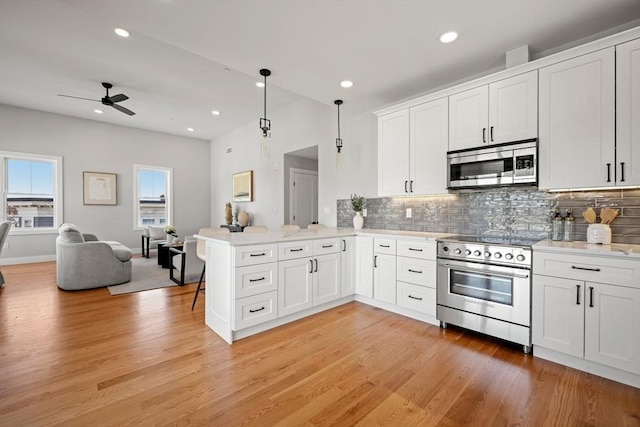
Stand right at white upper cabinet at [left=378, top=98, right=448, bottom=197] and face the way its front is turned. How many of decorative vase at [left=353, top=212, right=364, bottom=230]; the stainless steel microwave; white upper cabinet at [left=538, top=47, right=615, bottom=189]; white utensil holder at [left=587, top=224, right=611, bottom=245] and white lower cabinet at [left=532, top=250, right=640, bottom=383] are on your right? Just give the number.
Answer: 1

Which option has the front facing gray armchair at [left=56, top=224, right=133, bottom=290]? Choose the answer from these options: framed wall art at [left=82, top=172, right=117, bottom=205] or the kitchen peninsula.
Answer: the framed wall art

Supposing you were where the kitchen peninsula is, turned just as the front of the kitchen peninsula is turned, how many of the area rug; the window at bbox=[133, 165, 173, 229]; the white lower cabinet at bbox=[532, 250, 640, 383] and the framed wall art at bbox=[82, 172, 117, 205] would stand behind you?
3

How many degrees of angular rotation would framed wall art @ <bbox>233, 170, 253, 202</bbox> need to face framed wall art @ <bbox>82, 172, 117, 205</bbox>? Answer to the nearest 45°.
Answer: approximately 45° to its right

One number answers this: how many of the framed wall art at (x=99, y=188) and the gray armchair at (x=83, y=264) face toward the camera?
1

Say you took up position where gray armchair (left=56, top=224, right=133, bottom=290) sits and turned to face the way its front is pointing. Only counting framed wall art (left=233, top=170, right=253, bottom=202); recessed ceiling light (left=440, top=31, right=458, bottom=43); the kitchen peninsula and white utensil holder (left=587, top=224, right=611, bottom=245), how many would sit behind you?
0

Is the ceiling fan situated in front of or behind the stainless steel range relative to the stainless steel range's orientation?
in front

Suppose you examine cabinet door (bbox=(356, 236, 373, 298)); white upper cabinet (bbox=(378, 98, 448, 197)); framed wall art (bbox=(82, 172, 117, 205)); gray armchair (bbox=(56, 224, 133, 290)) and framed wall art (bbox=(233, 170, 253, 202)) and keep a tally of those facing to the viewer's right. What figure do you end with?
1

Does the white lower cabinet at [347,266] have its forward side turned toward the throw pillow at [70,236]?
no

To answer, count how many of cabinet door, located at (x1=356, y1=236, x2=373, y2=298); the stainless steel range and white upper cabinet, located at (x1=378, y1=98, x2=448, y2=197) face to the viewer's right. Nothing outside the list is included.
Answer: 0

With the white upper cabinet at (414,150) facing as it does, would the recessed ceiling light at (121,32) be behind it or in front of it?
in front

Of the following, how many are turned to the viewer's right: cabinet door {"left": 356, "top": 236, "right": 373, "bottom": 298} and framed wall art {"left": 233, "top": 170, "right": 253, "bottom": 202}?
0

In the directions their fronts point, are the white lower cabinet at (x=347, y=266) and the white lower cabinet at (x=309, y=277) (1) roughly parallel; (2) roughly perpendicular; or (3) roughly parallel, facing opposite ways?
roughly parallel

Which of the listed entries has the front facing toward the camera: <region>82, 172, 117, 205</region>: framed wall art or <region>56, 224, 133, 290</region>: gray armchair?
the framed wall art

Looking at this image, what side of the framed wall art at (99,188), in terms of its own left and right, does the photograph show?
front

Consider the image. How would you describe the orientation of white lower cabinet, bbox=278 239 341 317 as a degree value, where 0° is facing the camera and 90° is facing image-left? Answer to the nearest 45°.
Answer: approximately 315°

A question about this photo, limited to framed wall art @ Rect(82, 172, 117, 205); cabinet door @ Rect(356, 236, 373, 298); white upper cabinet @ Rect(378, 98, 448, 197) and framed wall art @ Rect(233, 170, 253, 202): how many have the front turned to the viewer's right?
0
